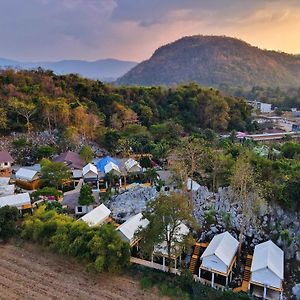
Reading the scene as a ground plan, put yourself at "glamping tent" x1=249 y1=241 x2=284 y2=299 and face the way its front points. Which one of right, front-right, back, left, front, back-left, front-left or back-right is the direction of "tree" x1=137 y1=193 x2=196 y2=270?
right

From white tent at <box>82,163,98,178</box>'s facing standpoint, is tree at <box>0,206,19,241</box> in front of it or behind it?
in front

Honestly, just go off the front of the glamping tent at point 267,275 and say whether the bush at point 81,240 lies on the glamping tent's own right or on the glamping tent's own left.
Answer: on the glamping tent's own right

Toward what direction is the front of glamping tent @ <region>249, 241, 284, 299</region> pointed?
toward the camera

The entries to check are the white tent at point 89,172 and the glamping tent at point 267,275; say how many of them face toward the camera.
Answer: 2

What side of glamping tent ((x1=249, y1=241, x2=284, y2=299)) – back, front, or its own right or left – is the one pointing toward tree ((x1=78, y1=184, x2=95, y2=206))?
right

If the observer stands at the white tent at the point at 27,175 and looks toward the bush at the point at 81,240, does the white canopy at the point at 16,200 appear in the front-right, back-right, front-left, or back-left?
front-right

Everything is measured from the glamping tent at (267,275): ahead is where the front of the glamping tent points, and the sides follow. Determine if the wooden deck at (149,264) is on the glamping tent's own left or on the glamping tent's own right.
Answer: on the glamping tent's own right

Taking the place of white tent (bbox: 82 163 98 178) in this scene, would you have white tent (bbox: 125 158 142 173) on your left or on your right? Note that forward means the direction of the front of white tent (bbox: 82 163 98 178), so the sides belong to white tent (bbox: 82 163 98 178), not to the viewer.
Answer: on your left

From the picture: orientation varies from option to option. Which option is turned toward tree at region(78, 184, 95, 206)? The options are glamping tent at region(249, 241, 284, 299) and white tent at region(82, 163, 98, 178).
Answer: the white tent

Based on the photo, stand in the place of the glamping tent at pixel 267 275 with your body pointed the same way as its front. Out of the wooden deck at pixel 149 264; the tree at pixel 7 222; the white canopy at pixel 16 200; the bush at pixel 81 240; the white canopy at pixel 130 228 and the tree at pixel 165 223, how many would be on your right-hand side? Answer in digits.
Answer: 6

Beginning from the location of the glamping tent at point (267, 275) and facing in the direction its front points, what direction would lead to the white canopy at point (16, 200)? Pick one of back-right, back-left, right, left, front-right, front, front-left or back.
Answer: right

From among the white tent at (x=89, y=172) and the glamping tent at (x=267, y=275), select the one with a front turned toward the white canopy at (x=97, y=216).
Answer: the white tent

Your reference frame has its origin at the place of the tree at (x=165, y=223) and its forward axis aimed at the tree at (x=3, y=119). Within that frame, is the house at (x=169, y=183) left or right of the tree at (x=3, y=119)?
right

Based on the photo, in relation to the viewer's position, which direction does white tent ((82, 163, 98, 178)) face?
facing the viewer

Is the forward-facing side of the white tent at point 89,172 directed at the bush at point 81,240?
yes
